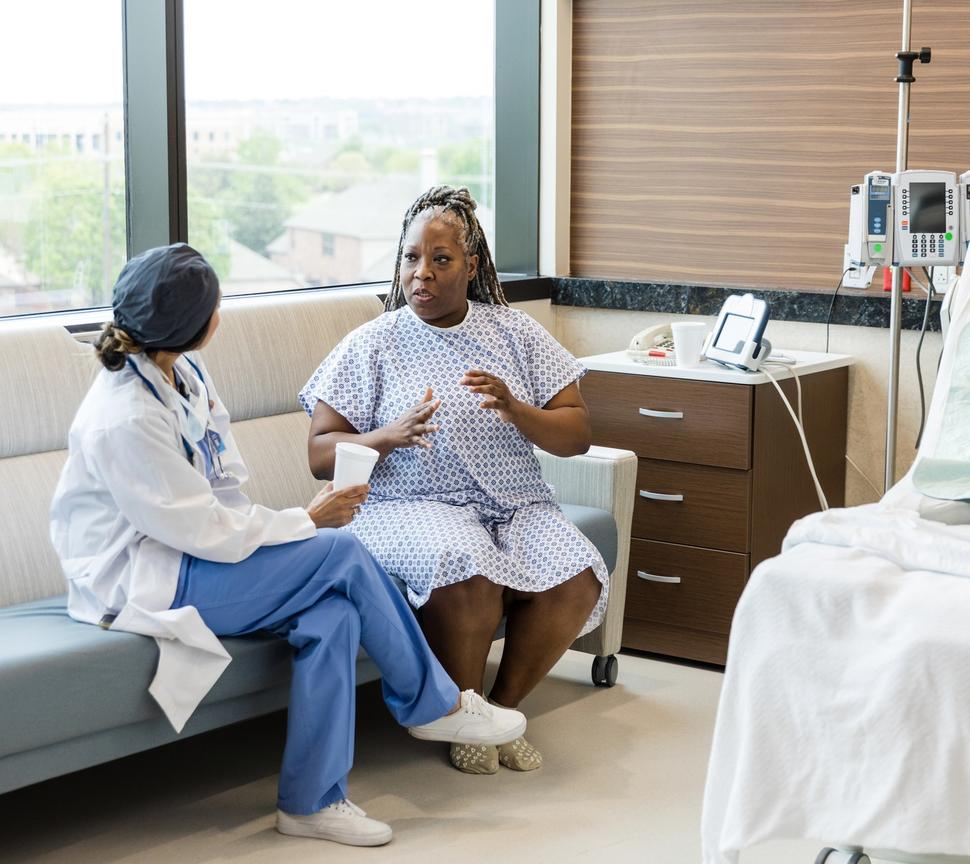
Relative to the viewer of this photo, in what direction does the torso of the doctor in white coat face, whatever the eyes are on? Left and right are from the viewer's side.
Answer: facing to the right of the viewer

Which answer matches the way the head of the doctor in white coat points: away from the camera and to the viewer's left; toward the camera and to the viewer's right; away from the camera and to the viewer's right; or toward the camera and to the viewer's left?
away from the camera and to the viewer's right

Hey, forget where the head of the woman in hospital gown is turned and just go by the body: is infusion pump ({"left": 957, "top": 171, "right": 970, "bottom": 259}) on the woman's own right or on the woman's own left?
on the woman's own left

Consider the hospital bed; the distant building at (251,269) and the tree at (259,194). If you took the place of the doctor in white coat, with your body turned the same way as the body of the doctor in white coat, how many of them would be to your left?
2

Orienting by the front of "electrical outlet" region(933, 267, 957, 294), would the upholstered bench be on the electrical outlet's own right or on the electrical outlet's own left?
on the electrical outlet's own right

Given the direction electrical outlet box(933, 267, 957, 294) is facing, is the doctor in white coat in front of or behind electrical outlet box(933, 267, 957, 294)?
in front
